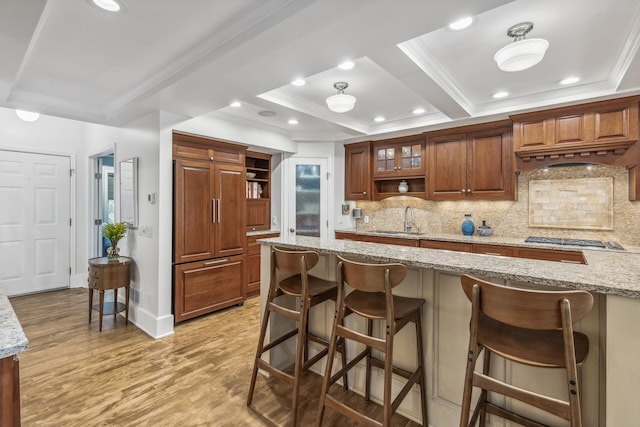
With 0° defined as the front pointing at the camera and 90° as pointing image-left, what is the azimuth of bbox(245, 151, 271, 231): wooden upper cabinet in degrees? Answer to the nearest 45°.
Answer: approximately 315°

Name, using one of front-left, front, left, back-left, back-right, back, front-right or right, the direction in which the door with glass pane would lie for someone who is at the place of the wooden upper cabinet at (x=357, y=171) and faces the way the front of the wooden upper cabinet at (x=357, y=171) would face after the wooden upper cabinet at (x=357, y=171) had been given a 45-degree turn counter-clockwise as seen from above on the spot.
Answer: right

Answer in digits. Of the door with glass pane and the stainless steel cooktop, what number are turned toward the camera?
2

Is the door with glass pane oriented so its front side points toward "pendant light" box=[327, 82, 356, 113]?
yes

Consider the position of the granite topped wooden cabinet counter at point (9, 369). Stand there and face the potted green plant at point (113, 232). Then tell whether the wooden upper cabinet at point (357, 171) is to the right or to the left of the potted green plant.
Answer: right

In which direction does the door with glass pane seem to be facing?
toward the camera

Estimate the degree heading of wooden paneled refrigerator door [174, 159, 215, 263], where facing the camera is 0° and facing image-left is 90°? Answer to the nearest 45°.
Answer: approximately 315°

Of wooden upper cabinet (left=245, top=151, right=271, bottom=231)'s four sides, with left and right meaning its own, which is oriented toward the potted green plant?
right

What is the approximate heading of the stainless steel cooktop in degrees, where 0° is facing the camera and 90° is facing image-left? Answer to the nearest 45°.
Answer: approximately 0°
